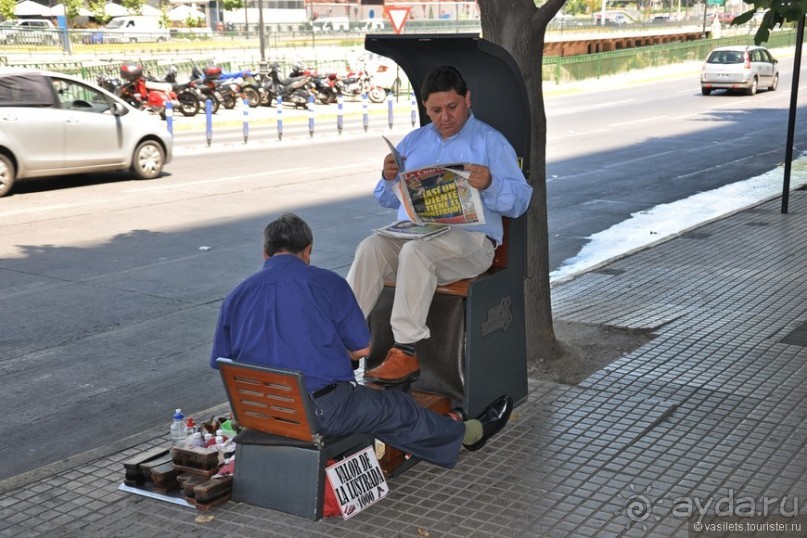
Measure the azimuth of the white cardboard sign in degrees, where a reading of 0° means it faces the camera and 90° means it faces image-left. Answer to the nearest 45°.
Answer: approximately 0°

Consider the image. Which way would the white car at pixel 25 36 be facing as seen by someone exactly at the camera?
facing to the left of the viewer

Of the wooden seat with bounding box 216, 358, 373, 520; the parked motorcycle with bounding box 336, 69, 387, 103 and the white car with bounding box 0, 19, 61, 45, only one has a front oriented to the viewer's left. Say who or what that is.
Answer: the white car

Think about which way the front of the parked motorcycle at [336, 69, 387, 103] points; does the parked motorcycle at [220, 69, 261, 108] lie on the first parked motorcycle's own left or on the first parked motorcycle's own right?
on the first parked motorcycle's own right

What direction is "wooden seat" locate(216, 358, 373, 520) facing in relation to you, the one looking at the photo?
facing away from the viewer and to the right of the viewer

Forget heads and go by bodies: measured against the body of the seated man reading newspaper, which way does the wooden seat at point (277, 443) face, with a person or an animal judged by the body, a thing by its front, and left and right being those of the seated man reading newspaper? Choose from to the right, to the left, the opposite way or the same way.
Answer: the opposite way

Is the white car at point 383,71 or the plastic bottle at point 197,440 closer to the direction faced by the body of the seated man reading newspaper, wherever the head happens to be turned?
the plastic bottle
